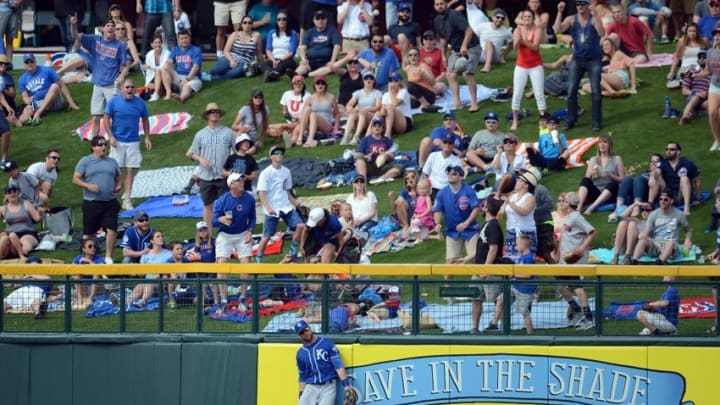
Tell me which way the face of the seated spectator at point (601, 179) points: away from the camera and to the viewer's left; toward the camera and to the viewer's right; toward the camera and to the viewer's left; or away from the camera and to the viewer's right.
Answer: toward the camera and to the viewer's left

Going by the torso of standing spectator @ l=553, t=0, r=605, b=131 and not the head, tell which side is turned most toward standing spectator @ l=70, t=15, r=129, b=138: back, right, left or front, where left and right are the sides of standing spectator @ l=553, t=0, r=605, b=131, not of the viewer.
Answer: right

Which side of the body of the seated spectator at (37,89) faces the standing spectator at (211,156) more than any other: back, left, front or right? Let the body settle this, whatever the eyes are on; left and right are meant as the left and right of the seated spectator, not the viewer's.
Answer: left

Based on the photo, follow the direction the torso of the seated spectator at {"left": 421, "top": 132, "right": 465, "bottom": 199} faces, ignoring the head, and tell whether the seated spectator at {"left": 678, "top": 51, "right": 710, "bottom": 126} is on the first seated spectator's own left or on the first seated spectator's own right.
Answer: on the first seated spectator's own left

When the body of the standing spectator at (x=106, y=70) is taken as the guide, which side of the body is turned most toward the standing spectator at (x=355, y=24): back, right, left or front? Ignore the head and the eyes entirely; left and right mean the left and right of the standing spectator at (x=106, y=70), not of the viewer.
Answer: left

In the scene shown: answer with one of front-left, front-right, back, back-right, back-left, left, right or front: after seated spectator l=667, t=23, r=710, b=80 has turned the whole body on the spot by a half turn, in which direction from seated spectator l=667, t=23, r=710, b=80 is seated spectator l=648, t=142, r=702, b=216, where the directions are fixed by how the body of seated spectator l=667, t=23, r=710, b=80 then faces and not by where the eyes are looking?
back-right

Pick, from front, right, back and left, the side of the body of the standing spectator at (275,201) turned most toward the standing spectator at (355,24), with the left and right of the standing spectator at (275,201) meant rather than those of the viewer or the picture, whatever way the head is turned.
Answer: back

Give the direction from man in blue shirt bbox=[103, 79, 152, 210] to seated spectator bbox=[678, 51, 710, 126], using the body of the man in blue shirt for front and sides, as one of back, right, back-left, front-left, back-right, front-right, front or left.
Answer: left
